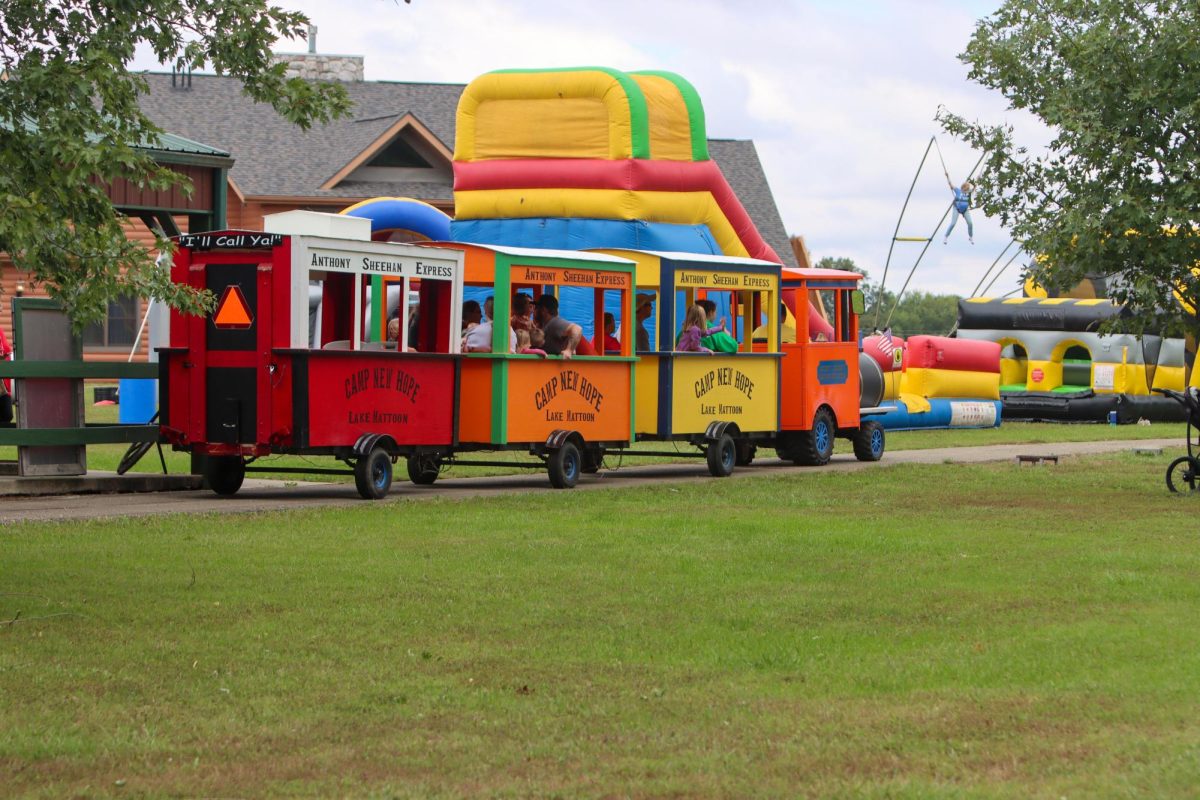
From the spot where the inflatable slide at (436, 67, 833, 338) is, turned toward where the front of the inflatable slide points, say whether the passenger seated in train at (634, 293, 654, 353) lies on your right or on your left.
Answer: on your right

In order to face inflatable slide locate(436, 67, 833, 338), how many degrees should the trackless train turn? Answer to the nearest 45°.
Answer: approximately 45° to its left

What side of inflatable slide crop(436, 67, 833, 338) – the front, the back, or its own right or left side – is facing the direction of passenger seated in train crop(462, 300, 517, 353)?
right

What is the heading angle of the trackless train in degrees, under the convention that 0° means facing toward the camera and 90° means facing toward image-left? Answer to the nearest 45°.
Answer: approximately 225°

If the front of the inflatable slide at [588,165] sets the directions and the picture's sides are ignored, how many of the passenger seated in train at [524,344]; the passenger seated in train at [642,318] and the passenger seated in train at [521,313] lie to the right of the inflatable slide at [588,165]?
3

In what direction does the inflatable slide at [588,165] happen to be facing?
to the viewer's right

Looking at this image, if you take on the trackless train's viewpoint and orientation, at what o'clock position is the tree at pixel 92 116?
The tree is roughly at 5 o'clock from the trackless train.

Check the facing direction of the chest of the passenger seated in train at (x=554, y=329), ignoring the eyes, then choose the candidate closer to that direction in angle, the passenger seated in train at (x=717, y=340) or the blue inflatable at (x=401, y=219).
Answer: the blue inflatable

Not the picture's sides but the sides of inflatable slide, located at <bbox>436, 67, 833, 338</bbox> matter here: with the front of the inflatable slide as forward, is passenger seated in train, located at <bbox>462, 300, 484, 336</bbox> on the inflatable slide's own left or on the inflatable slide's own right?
on the inflatable slide's own right
